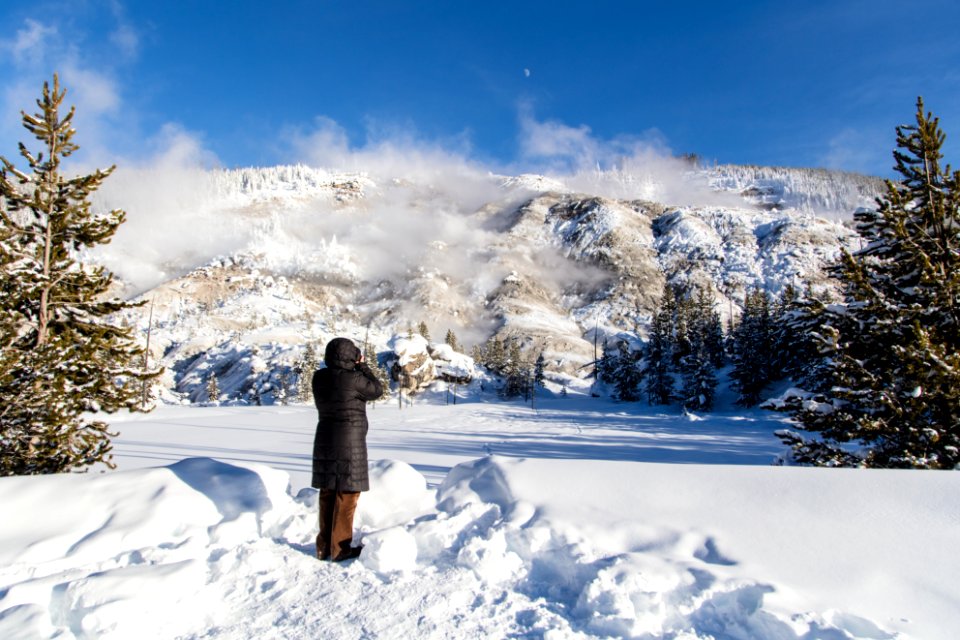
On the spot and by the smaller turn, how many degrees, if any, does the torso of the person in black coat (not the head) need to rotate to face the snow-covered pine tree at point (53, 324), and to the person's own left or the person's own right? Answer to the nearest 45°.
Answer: approximately 90° to the person's own left

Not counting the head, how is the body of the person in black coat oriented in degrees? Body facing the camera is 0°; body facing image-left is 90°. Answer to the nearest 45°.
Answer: approximately 225°

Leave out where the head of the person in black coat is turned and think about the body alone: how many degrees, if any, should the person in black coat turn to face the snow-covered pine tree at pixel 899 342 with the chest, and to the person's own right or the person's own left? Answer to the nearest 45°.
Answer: approximately 45° to the person's own right
